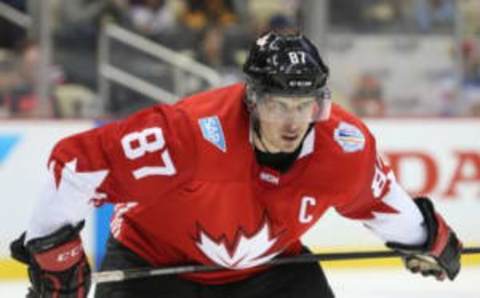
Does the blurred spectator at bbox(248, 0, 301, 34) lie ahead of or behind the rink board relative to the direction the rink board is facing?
behind

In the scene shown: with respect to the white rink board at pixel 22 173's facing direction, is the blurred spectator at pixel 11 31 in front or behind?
behind

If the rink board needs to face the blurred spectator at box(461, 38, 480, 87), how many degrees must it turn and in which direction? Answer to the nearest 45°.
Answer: approximately 135° to its left

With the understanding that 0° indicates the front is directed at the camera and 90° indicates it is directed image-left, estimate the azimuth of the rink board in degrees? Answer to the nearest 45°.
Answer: approximately 0°

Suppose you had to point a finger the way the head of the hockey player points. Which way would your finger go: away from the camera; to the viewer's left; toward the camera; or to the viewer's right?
toward the camera

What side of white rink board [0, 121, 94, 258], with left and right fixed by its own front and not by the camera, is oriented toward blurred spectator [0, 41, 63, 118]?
back
